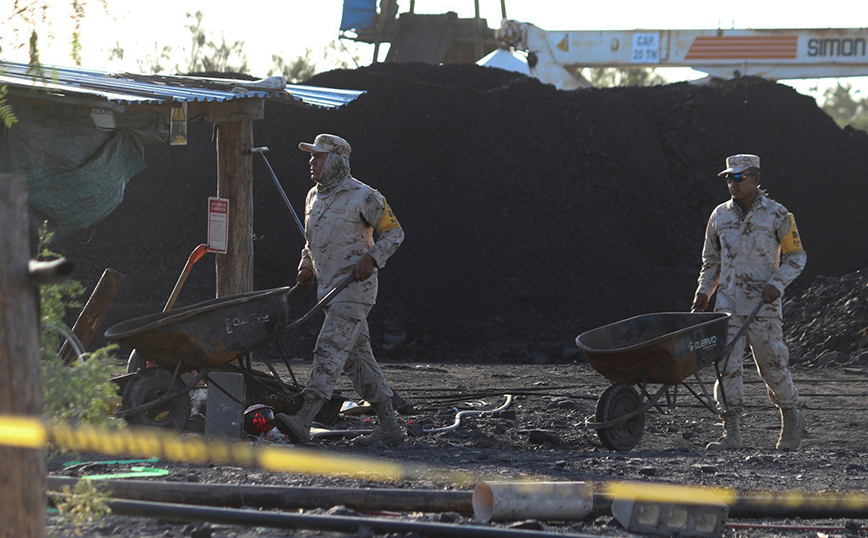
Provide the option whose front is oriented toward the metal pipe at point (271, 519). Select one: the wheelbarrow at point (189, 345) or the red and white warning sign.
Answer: the red and white warning sign

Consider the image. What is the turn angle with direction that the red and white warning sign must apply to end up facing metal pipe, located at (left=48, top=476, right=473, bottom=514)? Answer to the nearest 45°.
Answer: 0° — it already faces it

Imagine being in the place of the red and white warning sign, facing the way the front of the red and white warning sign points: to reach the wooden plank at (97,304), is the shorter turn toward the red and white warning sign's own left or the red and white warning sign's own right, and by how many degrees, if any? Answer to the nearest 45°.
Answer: approximately 45° to the red and white warning sign's own right

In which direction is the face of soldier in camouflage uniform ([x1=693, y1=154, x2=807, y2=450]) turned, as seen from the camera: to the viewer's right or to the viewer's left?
to the viewer's left

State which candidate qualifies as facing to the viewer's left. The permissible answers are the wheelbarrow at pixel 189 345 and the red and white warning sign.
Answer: the wheelbarrow

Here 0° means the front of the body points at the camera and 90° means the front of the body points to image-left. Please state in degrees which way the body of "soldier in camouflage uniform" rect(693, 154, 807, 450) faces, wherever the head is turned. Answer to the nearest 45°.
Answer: approximately 45°

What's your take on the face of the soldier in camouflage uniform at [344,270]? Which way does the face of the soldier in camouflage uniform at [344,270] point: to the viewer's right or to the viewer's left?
to the viewer's left

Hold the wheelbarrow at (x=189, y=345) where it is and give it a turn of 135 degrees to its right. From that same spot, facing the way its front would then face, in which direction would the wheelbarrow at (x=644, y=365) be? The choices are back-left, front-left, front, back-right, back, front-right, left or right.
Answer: front-right

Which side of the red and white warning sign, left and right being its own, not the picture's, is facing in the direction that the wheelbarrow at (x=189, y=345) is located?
front

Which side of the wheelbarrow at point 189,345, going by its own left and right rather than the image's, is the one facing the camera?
left

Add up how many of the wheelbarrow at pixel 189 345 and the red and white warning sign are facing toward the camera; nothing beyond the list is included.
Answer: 1
